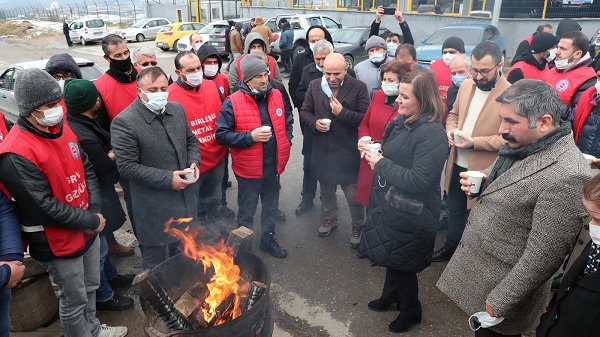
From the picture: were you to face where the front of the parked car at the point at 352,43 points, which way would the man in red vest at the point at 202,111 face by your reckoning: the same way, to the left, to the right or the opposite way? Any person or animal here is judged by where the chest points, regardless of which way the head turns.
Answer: to the left

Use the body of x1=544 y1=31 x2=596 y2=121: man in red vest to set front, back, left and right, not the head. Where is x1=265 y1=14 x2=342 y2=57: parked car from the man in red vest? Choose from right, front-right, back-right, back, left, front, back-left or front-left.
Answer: right

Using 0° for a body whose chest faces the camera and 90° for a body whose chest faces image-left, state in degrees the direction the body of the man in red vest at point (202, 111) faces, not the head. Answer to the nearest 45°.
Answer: approximately 315°

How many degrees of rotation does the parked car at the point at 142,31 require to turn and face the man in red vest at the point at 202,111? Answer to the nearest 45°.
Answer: approximately 45° to its left

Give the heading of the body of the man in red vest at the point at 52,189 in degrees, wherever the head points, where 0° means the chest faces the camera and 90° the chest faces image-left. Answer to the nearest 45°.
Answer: approximately 315°

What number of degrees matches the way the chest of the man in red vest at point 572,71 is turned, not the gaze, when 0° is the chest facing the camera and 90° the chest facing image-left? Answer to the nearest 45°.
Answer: approximately 45°

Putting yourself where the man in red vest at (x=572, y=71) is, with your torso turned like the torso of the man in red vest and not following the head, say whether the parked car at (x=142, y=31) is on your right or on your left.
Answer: on your right

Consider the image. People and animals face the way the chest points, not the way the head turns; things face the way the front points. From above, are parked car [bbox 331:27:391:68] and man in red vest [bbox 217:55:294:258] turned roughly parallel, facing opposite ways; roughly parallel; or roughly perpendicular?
roughly perpendicular

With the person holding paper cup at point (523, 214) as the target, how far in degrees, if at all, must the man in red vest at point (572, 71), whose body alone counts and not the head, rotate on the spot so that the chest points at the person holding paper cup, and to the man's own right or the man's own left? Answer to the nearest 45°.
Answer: approximately 45° to the man's own left
